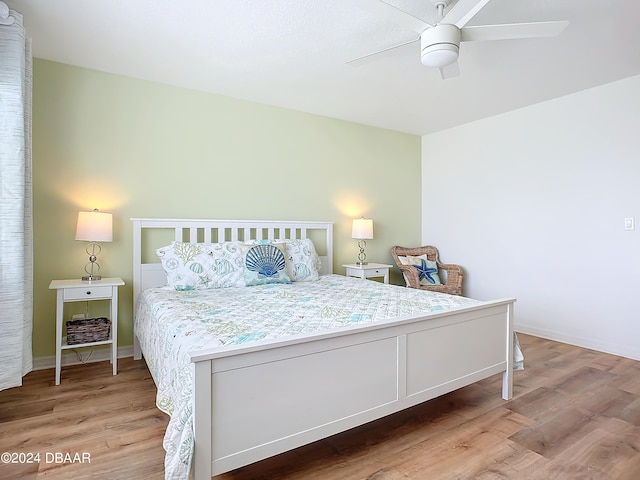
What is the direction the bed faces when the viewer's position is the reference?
facing the viewer and to the right of the viewer

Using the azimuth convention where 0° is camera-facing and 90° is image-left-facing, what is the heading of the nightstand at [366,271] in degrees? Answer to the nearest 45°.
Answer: approximately 315°

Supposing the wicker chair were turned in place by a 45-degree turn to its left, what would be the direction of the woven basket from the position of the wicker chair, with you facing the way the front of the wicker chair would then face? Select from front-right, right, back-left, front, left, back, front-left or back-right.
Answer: back-right

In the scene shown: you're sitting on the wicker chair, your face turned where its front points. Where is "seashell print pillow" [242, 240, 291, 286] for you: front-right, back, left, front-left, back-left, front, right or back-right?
right

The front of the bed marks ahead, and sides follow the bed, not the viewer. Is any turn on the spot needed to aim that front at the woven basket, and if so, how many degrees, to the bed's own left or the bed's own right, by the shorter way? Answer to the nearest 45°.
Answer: approximately 180°

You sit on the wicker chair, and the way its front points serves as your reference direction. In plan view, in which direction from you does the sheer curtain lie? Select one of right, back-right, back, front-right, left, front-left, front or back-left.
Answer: right

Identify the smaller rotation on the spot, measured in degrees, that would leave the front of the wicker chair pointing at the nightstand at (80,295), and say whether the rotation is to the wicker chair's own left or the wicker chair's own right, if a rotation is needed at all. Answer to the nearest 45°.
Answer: approximately 90° to the wicker chair's own right

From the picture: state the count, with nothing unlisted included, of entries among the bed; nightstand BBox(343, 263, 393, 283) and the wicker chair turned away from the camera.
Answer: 0

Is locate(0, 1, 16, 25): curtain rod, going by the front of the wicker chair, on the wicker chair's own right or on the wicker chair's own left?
on the wicker chair's own right

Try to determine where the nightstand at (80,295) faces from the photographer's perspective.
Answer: facing the viewer

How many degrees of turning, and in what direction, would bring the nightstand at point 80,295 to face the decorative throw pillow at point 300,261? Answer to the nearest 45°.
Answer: approximately 90° to its left

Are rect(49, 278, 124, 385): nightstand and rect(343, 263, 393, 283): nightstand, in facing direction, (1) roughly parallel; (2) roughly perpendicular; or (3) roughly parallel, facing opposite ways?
roughly parallel

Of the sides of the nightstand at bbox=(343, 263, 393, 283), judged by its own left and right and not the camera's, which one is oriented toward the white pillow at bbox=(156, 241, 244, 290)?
right

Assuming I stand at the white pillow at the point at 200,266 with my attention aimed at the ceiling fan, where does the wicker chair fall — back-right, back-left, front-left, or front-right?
front-left

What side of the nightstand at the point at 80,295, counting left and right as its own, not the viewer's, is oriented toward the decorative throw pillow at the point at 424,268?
left
